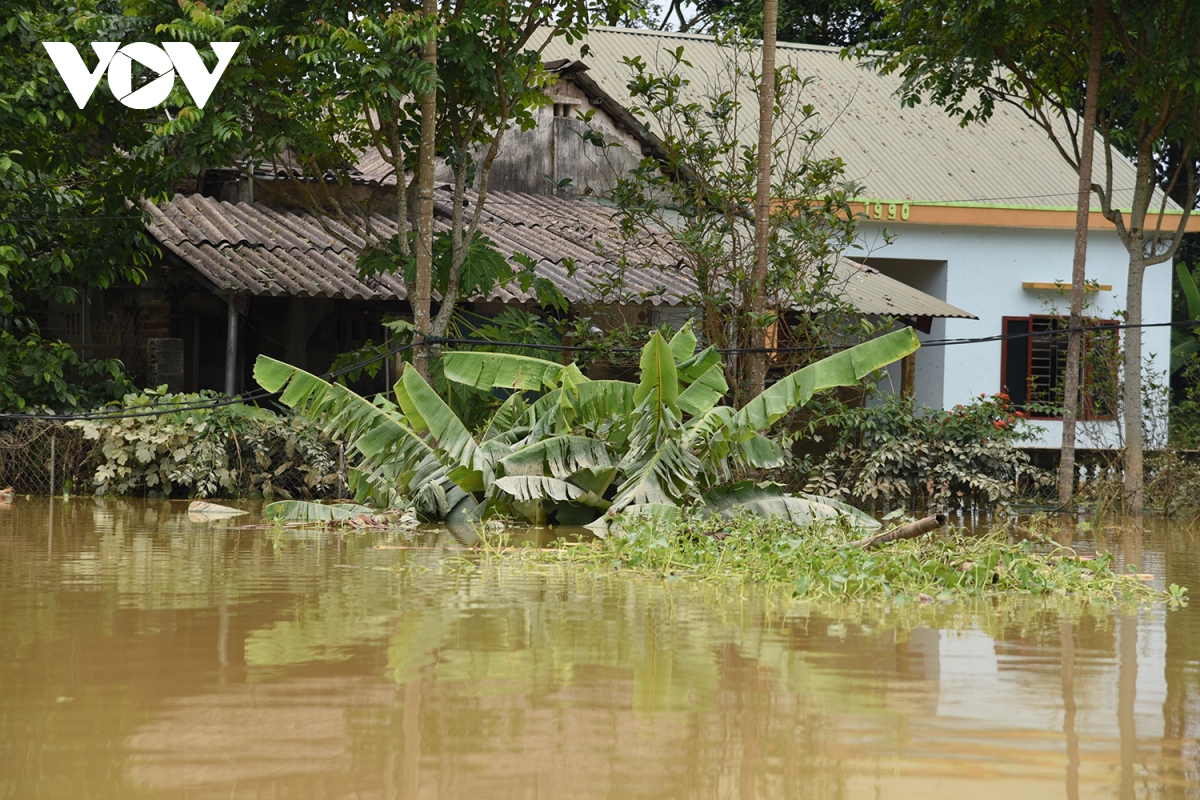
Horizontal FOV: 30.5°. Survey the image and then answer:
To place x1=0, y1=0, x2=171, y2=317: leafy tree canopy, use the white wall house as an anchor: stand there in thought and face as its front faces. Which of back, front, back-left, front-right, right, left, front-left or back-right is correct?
front-right

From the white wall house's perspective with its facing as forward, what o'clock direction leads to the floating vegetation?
The floating vegetation is roughly at 12 o'clock from the white wall house.

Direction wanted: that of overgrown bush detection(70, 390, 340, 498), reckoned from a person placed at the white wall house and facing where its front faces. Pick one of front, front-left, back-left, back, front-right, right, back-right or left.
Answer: front-right

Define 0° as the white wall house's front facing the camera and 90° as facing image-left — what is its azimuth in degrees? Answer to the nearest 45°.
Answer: approximately 0°

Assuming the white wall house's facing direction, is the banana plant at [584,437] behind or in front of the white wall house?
in front

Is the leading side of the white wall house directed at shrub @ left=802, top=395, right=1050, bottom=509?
yes

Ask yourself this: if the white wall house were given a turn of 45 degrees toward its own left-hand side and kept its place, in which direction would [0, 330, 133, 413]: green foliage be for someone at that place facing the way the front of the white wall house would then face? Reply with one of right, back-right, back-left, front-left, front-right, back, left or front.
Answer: right
